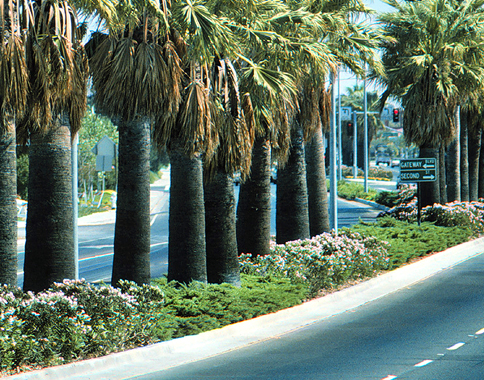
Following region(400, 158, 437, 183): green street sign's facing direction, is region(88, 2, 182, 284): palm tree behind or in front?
in front

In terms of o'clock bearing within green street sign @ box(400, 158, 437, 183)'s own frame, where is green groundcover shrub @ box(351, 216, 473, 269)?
The green groundcover shrub is roughly at 12 o'clock from the green street sign.

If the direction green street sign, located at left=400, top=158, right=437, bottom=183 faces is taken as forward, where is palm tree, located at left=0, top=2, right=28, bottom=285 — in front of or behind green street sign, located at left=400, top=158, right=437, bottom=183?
in front

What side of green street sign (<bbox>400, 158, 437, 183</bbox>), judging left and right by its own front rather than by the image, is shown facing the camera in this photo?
front

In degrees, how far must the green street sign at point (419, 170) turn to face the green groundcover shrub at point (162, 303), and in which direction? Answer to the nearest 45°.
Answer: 0° — it already faces it

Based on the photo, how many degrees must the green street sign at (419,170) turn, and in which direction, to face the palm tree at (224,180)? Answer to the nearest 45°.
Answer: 0° — it already faces it

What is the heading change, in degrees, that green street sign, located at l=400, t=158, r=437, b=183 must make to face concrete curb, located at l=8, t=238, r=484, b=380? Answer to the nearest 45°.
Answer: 0° — it already faces it

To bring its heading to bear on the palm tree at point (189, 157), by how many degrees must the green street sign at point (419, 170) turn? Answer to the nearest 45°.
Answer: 0° — it already faces it

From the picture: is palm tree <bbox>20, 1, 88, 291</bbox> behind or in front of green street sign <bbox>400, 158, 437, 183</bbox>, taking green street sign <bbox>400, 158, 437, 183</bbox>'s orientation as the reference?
in front
